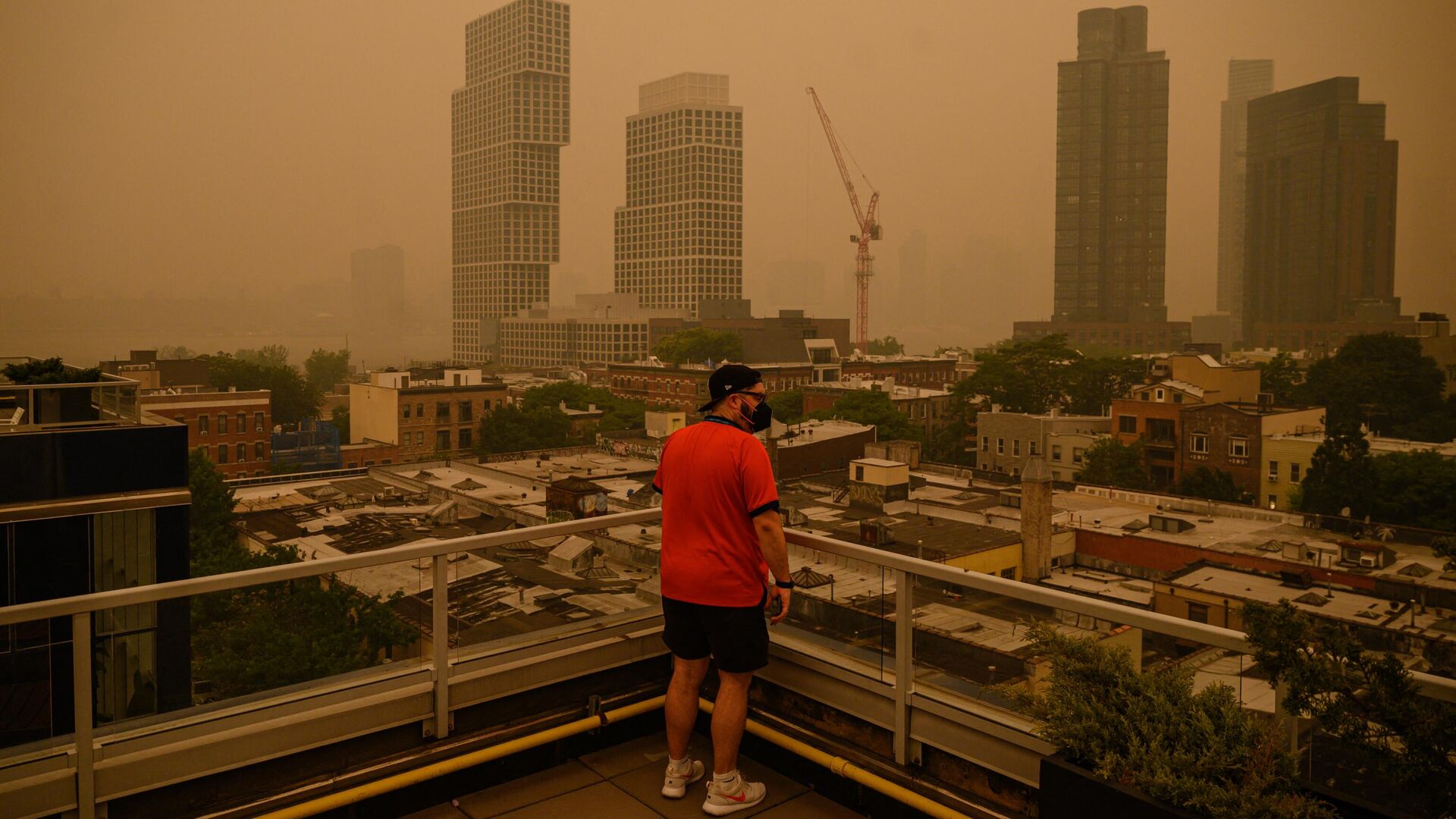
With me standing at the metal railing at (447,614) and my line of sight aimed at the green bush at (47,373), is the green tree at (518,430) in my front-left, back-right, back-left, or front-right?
front-right

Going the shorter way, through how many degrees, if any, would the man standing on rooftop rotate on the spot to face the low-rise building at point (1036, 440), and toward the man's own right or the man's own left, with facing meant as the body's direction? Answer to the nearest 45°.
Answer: approximately 45° to the man's own left

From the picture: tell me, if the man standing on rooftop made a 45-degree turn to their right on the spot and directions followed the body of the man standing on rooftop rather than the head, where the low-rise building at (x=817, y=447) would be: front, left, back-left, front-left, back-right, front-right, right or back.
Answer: left

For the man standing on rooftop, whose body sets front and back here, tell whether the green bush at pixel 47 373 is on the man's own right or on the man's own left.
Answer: on the man's own left

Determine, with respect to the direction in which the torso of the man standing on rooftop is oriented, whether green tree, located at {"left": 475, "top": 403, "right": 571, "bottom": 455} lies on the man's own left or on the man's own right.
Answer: on the man's own left

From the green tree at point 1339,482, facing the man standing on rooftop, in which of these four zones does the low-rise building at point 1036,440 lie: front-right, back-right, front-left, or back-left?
back-right

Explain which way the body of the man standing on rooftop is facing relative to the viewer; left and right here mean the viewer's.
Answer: facing away from the viewer and to the right of the viewer

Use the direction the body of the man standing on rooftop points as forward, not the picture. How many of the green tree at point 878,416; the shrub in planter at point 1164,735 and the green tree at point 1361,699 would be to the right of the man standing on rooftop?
2

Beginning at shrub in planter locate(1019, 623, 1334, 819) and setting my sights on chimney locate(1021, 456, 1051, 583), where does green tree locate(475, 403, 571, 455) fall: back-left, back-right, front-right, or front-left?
front-left

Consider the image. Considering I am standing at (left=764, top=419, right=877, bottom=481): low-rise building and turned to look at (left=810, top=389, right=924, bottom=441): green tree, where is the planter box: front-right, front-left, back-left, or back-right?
back-right

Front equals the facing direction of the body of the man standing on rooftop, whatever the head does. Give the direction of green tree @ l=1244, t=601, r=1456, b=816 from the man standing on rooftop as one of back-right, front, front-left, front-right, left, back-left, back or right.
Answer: right

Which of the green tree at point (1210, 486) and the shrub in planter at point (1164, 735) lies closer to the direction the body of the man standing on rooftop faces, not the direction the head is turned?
the green tree
